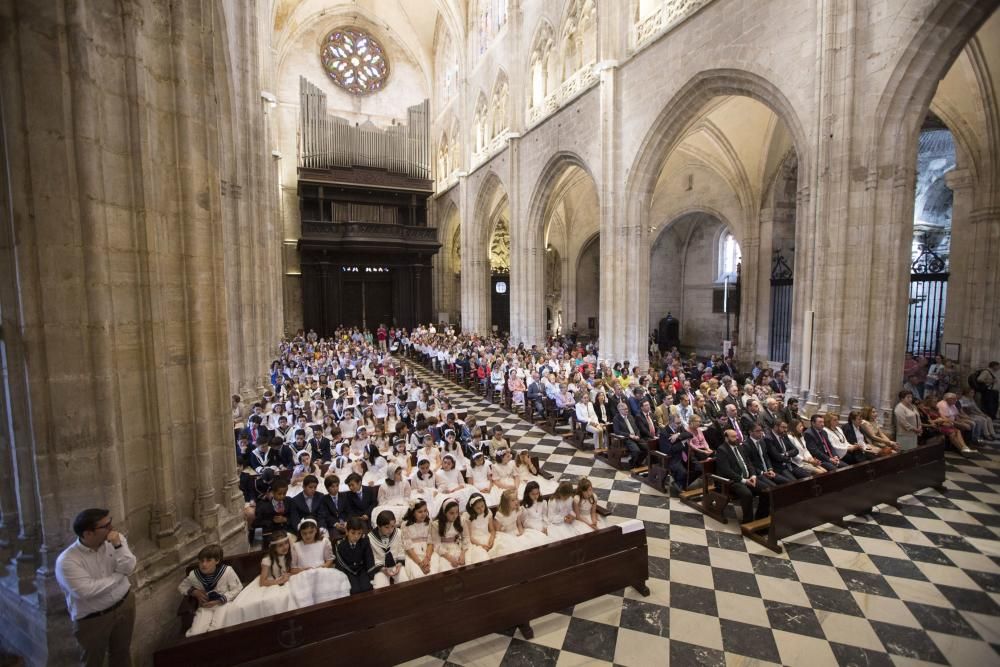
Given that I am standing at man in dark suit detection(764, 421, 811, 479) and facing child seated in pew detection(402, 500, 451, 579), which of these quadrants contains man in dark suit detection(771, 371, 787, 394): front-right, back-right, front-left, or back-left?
back-right

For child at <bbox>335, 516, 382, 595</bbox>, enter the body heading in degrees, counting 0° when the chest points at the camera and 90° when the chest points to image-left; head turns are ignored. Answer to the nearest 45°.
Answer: approximately 0°

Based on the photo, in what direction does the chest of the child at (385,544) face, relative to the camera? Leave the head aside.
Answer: toward the camera

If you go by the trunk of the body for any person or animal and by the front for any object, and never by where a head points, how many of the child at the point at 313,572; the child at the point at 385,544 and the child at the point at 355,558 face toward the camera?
3

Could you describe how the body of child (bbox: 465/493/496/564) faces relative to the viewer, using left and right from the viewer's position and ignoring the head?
facing the viewer and to the right of the viewer

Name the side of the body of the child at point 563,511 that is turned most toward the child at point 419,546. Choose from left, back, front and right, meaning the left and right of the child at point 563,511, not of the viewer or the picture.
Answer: right

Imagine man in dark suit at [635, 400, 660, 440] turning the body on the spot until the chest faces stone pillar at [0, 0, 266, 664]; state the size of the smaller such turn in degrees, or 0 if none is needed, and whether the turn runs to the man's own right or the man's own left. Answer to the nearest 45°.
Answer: approximately 90° to the man's own right

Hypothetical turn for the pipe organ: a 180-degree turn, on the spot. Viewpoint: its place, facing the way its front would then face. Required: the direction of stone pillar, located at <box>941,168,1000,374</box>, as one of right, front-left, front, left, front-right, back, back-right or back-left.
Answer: back-right

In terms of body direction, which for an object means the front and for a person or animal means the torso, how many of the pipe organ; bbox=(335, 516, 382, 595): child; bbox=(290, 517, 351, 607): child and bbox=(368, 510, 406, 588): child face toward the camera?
4

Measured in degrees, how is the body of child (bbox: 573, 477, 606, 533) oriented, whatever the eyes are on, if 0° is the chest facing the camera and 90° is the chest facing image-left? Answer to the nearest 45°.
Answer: approximately 315°

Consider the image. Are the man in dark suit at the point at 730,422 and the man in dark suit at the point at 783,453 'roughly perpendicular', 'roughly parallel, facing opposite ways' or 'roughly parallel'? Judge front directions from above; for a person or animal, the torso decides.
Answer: roughly parallel

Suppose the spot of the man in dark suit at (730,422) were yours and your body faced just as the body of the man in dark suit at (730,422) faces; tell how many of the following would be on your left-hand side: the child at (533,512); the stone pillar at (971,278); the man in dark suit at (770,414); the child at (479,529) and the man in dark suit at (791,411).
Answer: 3

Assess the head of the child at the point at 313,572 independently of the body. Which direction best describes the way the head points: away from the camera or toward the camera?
toward the camera

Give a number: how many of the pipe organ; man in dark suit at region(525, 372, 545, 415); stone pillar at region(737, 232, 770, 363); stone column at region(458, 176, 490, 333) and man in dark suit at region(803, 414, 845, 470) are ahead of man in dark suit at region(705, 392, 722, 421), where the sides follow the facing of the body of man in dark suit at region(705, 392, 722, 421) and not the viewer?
1
